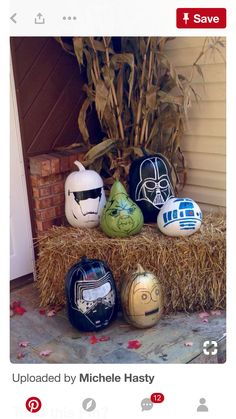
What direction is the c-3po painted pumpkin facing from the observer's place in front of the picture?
facing the viewer and to the right of the viewer

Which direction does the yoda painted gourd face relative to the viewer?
toward the camera

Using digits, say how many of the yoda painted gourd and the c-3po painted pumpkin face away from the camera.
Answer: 0
